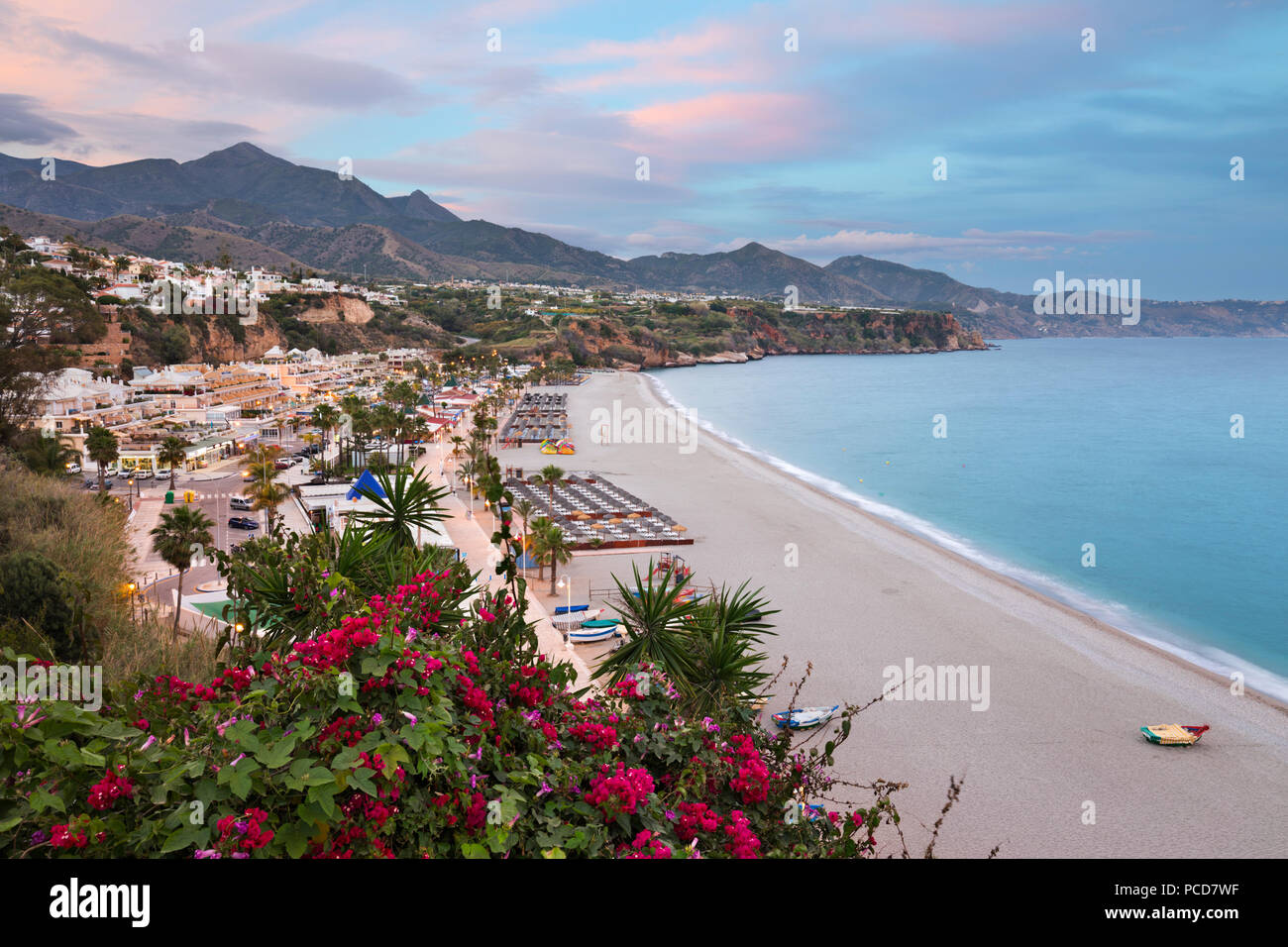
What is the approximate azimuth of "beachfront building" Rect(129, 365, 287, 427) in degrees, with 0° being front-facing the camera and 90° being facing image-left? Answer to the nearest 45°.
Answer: approximately 315°

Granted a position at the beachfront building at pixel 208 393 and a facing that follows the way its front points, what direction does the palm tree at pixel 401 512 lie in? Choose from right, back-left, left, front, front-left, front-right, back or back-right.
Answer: front-right

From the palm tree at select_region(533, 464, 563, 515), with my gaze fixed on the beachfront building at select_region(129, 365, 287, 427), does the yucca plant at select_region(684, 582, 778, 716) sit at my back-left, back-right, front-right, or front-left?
back-left

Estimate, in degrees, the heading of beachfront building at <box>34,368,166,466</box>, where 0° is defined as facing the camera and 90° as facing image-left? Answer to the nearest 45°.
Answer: approximately 315°

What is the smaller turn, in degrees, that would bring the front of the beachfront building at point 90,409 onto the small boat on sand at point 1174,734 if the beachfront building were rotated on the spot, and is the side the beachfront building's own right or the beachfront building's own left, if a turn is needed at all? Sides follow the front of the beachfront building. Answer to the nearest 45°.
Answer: approximately 45° to the beachfront building's own right

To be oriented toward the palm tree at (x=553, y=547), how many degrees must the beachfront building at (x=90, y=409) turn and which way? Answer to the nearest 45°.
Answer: approximately 45° to its right

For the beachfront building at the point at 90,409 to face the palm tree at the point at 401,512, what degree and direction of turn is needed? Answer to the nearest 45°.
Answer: approximately 45° to its right

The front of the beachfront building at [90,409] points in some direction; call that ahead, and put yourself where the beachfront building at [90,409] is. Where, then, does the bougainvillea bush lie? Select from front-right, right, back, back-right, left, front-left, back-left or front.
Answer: front-right
